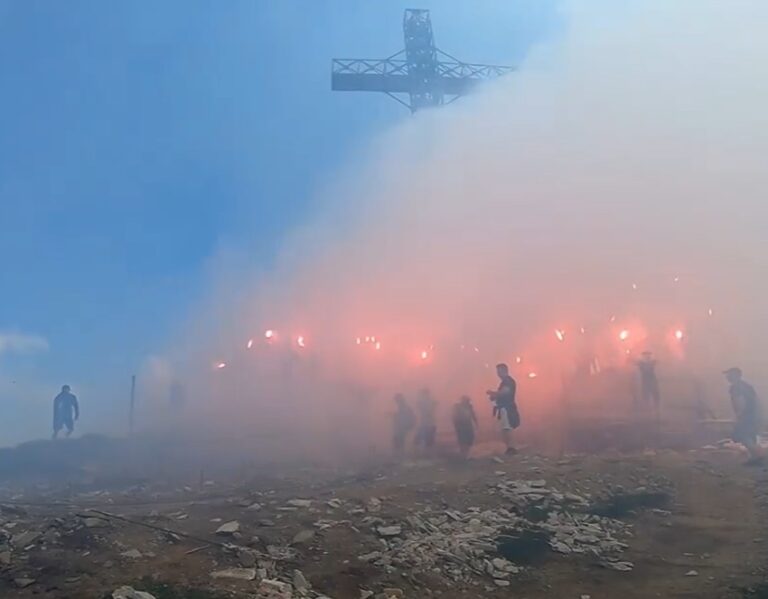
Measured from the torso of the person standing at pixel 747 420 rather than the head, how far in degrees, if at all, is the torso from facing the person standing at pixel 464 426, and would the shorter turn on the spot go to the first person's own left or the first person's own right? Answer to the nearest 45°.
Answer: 0° — they already face them

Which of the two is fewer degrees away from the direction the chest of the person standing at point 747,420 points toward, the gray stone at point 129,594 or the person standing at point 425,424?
the person standing

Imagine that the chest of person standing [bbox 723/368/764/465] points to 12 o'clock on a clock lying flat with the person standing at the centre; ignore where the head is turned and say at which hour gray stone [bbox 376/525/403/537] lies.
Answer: The gray stone is roughly at 10 o'clock from the person standing.

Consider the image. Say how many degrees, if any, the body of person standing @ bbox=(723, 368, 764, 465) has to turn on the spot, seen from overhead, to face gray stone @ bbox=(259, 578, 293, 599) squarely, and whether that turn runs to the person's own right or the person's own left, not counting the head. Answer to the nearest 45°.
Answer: approximately 45° to the person's own left

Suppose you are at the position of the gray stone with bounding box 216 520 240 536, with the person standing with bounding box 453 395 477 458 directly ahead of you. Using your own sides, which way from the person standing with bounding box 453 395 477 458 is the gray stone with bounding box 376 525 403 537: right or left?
right

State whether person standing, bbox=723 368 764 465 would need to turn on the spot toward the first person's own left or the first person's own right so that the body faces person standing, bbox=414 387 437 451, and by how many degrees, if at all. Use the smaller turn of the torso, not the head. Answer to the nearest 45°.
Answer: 0° — they already face them

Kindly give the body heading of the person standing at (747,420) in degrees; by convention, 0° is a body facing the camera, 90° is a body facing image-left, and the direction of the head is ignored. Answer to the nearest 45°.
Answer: approximately 90°

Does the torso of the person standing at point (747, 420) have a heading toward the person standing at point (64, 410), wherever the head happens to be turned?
yes

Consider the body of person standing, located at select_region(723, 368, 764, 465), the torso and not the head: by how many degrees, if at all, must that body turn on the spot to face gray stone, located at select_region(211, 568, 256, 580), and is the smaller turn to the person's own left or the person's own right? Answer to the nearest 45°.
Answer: approximately 45° to the person's own left

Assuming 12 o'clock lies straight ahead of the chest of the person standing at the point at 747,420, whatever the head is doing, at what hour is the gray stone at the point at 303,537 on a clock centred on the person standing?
The gray stone is roughly at 10 o'clock from the person standing.

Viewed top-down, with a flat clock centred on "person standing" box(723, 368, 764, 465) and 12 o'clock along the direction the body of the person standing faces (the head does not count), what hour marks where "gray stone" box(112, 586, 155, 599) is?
The gray stone is roughly at 10 o'clock from the person standing.

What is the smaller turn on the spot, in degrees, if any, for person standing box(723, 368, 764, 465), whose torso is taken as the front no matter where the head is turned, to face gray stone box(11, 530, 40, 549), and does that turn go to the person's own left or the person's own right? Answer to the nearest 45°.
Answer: approximately 45° to the person's own left
